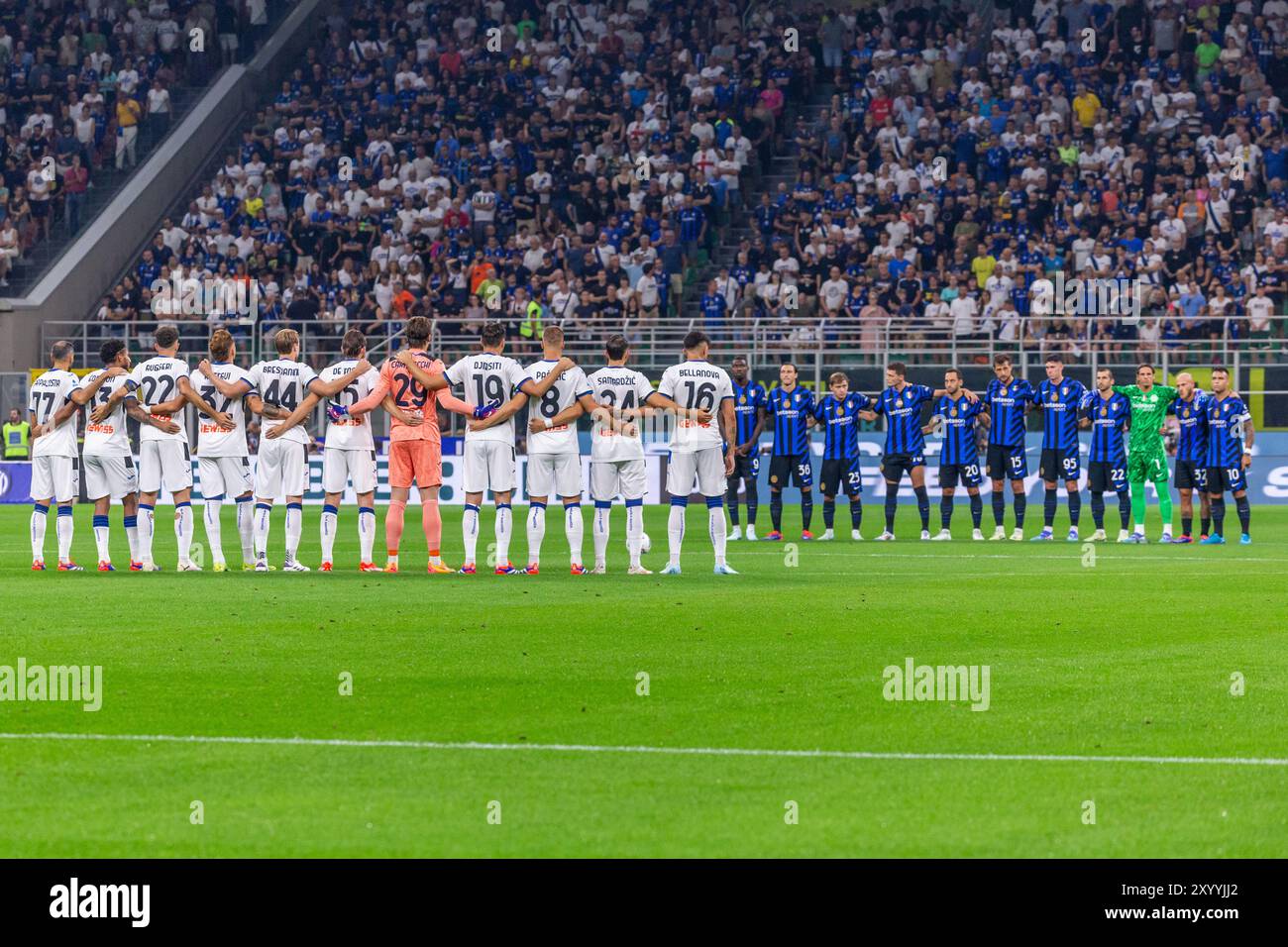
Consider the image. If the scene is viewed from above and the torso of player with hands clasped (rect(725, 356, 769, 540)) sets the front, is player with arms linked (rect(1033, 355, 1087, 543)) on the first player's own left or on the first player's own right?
on the first player's own left

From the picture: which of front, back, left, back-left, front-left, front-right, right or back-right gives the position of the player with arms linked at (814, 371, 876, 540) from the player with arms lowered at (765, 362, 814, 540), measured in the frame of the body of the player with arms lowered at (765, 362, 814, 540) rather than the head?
left

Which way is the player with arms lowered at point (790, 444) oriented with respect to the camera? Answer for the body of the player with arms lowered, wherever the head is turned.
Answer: toward the camera

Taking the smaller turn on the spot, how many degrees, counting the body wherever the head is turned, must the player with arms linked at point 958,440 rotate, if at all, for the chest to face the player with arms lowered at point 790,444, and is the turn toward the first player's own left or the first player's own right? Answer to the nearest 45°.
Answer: approximately 90° to the first player's own right

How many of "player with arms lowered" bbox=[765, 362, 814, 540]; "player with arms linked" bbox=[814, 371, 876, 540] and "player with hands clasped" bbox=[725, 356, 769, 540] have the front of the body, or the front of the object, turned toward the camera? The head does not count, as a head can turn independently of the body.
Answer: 3

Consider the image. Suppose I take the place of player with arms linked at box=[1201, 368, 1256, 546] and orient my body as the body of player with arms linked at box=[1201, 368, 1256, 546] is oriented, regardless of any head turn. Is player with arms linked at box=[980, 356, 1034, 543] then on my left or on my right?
on my right

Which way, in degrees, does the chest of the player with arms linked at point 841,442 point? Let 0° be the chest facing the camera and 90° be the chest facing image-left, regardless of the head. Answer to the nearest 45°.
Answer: approximately 0°

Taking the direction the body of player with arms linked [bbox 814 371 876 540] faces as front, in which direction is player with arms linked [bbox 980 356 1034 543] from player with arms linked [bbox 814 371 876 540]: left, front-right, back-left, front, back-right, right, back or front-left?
left

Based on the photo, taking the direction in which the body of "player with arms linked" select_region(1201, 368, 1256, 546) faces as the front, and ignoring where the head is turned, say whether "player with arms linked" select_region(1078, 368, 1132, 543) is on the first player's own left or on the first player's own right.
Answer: on the first player's own right

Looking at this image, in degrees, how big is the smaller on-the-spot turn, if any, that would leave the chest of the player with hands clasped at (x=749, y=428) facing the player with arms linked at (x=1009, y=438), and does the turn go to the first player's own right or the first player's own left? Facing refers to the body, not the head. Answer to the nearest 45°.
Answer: approximately 90° to the first player's own left

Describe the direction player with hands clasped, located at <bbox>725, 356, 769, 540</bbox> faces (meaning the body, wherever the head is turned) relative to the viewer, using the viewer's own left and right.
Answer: facing the viewer

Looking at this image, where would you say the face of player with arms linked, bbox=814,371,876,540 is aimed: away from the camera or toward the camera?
toward the camera

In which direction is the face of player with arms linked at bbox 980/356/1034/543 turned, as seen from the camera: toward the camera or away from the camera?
toward the camera

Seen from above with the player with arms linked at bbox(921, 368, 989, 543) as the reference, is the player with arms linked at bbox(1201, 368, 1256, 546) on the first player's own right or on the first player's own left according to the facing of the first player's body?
on the first player's own left

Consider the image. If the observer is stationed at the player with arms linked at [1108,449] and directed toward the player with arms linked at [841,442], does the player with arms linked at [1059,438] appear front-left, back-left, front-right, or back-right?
front-right
